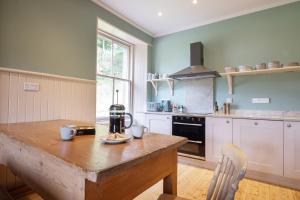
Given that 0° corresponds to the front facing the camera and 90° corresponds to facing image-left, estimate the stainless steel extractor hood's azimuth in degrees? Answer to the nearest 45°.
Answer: approximately 0°

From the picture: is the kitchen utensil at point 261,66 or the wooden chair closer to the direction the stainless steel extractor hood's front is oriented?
the wooden chair

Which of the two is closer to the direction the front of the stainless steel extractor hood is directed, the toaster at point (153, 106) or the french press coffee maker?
the french press coffee maker

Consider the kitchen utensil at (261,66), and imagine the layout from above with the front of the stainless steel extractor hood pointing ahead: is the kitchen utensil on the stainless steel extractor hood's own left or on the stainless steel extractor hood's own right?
on the stainless steel extractor hood's own left

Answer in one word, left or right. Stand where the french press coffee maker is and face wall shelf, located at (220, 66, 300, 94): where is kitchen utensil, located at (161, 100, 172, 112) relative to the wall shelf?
left

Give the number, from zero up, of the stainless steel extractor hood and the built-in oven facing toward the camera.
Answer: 2

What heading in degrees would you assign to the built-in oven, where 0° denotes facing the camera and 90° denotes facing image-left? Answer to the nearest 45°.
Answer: approximately 0°

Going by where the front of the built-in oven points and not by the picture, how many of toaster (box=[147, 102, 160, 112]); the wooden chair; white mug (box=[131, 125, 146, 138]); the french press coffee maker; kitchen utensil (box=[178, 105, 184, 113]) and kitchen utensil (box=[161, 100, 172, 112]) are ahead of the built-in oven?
3

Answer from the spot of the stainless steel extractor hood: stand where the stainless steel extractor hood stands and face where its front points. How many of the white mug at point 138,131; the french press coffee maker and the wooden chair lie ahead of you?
3

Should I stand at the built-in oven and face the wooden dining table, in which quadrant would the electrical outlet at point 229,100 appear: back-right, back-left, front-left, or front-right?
back-left

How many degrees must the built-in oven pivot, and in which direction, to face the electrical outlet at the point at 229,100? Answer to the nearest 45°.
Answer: approximately 135° to its left

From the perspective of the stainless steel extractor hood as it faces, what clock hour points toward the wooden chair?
The wooden chair is roughly at 12 o'clock from the stainless steel extractor hood.
